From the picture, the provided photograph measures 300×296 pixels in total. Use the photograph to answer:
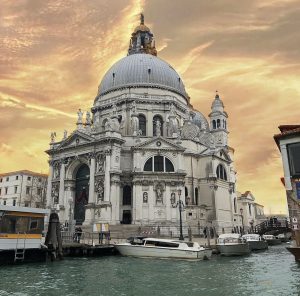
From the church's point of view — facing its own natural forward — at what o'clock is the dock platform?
The dock platform is roughly at 11 o'clock from the church.

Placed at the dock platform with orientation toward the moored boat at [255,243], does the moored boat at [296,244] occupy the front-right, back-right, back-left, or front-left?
front-right

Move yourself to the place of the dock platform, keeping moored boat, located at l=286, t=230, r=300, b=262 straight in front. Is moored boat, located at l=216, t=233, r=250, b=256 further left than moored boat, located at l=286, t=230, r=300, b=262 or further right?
left

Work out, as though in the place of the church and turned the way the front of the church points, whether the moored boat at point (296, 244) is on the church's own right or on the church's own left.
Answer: on the church's own left

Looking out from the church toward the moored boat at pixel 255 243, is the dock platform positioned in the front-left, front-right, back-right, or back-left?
front-right

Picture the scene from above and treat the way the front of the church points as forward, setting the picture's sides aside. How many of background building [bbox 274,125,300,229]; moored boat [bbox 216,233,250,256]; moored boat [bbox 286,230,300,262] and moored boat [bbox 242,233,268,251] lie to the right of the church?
0

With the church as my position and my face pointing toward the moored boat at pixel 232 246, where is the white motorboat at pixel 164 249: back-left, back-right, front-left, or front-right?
front-right

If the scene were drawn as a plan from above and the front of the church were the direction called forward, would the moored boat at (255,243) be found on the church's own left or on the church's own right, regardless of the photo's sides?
on the church's own left
